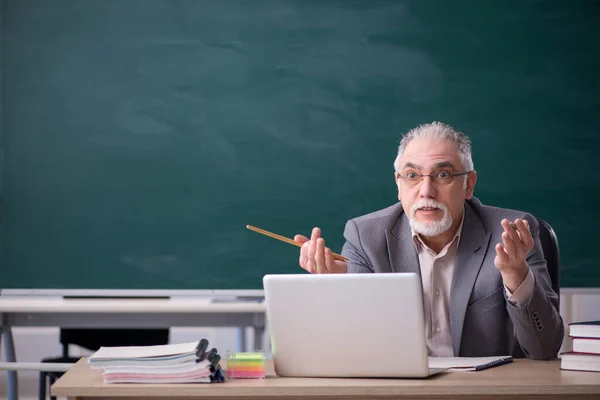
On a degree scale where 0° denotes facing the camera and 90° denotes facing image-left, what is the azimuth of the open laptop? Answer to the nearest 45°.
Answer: approximately 180°
